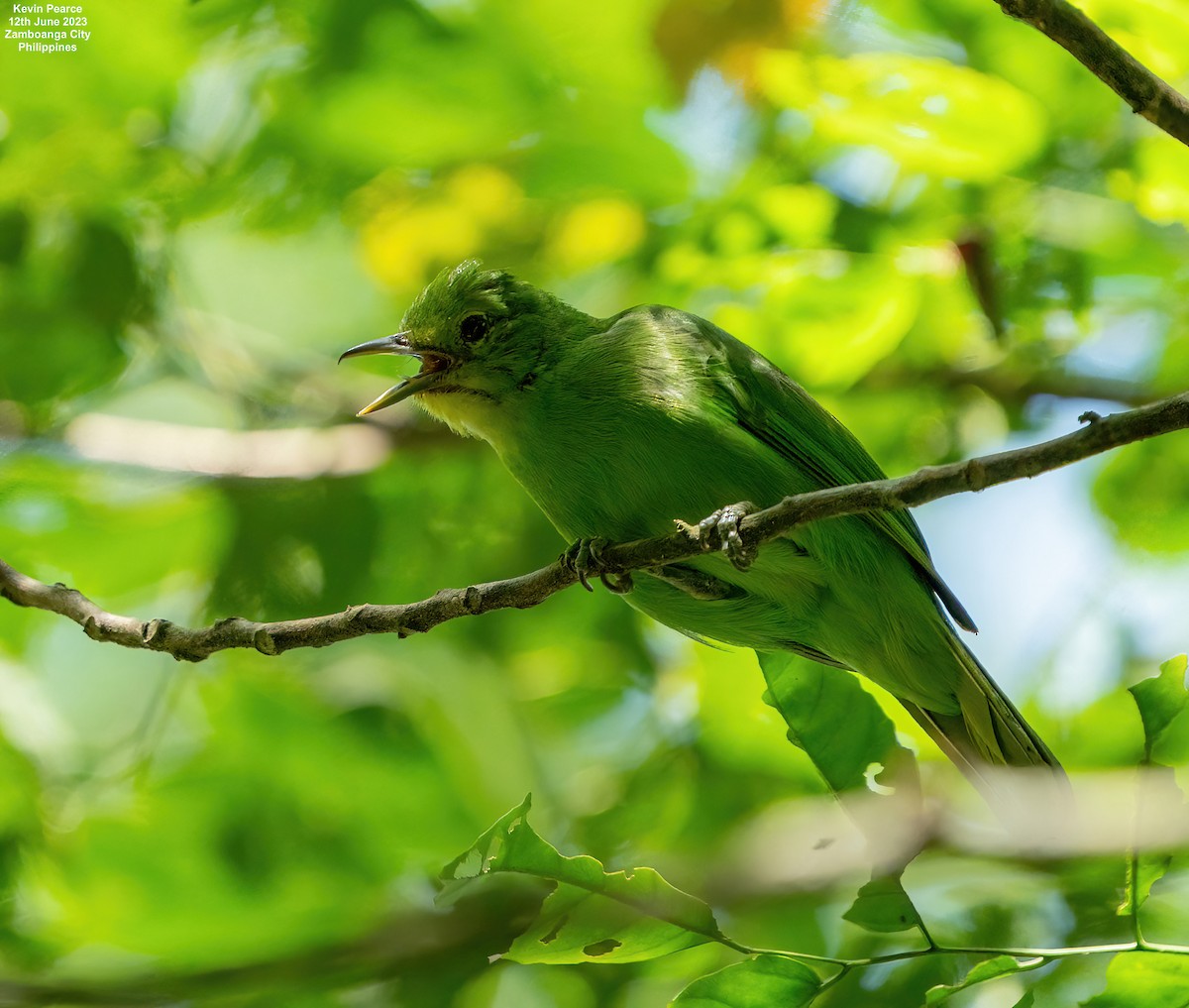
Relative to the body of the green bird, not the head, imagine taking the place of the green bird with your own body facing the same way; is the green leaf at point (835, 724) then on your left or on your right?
on your right

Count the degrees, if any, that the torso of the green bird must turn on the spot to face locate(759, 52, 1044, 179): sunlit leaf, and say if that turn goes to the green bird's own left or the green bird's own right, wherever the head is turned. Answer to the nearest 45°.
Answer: approximately 135° to the green bird's own right

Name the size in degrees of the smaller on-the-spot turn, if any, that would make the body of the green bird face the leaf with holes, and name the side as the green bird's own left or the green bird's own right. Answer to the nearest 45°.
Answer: approximately 90° to the green bird's own left

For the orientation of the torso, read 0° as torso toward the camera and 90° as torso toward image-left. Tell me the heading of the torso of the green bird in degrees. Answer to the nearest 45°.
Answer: approximately 90°

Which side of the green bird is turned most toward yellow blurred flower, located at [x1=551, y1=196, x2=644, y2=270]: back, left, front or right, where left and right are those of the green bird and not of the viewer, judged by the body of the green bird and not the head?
right

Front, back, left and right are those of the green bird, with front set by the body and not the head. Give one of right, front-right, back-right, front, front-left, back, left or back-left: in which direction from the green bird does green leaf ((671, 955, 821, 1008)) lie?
left
